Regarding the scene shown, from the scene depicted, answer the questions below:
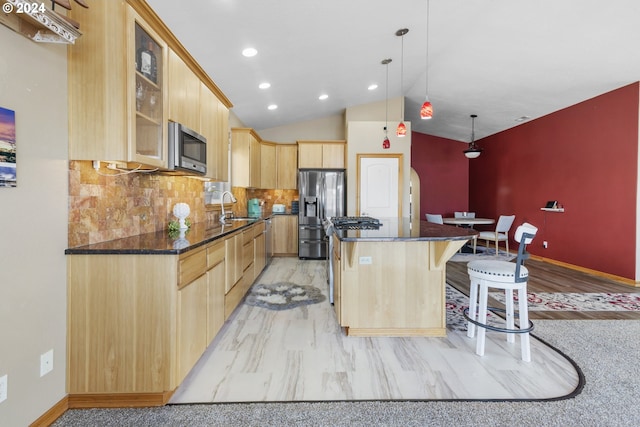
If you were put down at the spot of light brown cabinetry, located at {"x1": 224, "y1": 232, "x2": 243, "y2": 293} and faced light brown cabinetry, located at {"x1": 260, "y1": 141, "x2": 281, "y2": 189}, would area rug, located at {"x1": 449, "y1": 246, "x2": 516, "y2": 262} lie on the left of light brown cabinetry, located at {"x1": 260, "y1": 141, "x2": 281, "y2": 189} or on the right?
right

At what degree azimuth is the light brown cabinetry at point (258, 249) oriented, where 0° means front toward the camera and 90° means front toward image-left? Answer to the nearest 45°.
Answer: approximately 270°

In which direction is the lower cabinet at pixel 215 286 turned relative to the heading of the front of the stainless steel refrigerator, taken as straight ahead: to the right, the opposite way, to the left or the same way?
to the left

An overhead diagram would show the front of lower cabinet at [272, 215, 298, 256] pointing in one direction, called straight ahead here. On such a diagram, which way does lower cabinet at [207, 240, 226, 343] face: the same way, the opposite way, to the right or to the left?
to the left

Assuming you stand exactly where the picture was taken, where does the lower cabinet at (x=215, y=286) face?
facing to the right of the viewer

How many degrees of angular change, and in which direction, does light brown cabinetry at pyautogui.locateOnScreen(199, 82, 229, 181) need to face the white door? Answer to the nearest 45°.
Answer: approximately 45° to its left

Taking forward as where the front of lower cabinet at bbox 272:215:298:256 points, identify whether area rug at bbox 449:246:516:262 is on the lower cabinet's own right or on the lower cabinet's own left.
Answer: on the lower cabinet's own left

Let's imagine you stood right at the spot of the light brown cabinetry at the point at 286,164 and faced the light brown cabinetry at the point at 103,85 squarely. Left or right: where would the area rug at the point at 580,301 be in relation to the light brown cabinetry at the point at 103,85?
left

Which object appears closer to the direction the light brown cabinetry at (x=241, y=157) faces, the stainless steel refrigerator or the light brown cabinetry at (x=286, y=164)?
the stainless steel refrigerator

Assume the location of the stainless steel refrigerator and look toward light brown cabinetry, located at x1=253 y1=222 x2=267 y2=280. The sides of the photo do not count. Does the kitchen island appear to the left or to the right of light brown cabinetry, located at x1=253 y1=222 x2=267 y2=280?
left
